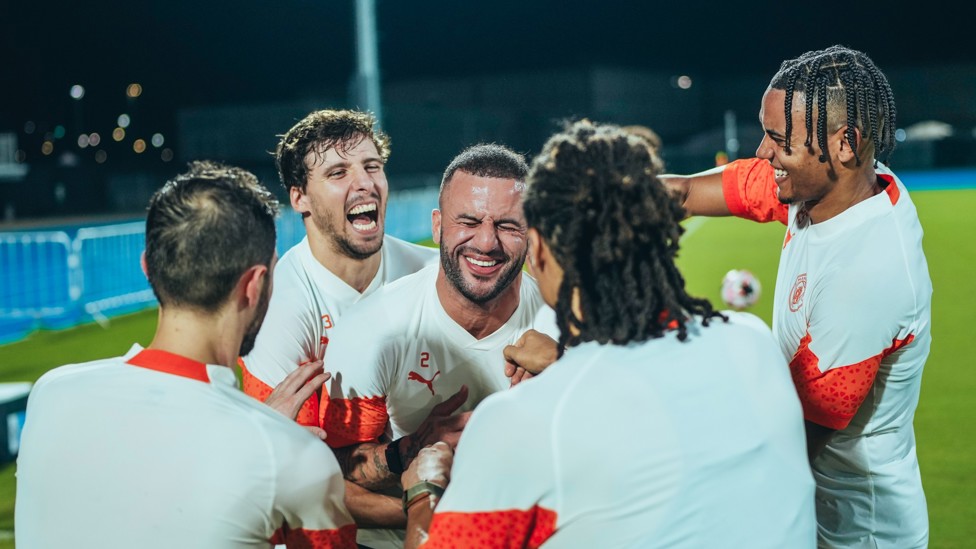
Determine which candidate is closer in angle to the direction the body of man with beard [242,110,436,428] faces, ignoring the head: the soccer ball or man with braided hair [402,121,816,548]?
the man with braided hair

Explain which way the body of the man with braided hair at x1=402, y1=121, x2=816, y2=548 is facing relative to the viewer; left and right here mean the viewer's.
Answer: facing away from the viewer and to the left of the viewer

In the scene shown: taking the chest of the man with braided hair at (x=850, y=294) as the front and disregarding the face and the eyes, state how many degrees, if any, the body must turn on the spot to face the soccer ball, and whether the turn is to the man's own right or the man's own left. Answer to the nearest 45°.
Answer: approximately 90° to the man's own right

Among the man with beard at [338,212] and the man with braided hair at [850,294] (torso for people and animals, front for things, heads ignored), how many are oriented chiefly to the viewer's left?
1

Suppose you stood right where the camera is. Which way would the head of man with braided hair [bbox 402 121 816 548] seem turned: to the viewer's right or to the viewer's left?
to the viewer's left

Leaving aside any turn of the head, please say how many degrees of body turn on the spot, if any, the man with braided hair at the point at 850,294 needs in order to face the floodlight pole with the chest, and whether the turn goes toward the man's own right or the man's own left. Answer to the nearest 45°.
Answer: approximately 45° to the man's own right

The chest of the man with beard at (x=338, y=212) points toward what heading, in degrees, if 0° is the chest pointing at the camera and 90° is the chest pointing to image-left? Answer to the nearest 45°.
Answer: approximately 315°

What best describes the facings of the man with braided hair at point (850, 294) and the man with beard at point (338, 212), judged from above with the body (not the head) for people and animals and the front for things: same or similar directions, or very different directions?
very different directions

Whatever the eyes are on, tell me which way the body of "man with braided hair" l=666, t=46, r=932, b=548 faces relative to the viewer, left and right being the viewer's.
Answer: facing to the left of the viewer

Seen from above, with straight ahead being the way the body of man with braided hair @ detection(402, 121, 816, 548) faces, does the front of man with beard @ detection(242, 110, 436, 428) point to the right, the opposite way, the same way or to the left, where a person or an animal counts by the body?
the opposite way
